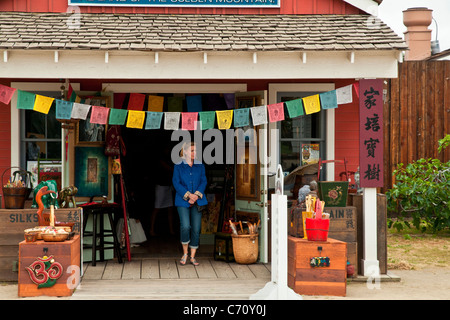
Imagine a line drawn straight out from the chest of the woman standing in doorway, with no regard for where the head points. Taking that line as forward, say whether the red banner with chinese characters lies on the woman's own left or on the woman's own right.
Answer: on the woman's own left

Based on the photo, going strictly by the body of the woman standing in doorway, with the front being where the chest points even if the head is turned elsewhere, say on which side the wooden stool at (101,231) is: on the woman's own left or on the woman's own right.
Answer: on the woman's own right

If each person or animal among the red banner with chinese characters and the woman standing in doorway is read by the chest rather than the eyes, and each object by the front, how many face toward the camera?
2

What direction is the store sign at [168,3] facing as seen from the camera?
toward the camera

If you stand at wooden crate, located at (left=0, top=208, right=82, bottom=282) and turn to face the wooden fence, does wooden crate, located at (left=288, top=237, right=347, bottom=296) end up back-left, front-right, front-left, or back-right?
front-right

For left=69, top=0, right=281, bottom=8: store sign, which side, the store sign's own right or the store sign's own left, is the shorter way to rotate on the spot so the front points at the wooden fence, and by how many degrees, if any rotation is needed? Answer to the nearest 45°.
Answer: approximately 135° to the store sign's own left

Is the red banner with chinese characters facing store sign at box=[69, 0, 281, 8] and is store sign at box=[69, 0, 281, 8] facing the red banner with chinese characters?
no

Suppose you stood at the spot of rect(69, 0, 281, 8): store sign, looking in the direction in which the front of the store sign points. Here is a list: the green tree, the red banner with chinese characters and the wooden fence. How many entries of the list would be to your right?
0

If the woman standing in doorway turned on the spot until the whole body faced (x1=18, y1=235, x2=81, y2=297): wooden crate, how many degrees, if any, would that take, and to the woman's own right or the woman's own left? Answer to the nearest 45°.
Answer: approximately 45° to the woman's own right

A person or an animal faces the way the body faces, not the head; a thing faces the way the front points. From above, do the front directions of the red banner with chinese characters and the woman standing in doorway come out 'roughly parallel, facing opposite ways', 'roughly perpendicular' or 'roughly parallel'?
roughly parallel

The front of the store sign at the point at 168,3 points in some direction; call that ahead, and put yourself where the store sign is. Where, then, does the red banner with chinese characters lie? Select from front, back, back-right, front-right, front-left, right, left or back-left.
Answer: front-left

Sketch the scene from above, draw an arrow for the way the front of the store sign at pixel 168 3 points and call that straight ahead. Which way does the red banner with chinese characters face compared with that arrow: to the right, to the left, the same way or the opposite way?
the same way

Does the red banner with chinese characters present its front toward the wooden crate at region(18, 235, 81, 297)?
no

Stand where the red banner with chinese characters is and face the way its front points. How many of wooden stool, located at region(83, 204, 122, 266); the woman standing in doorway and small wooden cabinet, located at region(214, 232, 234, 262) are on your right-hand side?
3

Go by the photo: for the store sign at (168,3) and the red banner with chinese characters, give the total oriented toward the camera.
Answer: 2

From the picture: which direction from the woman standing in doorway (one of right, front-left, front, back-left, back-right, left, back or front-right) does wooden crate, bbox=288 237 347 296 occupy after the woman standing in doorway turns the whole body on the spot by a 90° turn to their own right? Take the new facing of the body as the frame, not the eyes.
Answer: back-left

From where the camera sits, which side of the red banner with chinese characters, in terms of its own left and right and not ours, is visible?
front

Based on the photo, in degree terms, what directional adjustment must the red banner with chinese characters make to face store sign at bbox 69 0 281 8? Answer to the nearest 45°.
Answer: approximately 90° to its right
